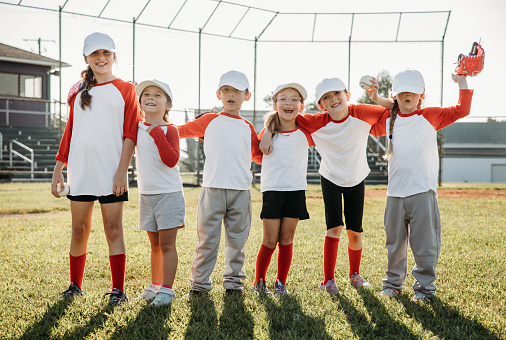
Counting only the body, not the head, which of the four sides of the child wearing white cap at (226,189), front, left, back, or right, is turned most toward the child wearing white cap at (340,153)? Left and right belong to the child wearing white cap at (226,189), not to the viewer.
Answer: left

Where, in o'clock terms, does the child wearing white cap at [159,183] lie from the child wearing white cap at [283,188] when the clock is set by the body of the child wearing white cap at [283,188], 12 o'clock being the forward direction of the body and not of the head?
the child wearing white cap at [159,183] is roughly at 2 o'clock from the child wearing white cap at [283,188].

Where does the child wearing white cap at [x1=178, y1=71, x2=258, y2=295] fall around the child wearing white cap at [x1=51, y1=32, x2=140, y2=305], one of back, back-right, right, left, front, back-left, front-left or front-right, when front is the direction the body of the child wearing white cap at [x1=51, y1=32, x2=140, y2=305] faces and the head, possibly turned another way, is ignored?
left

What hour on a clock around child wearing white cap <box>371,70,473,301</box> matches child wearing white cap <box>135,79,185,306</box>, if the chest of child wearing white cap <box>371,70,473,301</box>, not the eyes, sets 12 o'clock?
child wearing white cap <box>135,79,185,306</box> is roughly at 2 o'clock from child wearing white cap <box>371,70,473,301</box>.

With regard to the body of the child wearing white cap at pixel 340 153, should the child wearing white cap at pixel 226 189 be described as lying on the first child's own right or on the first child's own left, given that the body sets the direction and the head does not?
on the first child's own right

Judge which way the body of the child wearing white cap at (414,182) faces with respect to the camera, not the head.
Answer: toward the camera

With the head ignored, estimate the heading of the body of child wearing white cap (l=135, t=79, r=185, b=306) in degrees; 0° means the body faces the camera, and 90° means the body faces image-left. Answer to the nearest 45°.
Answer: approximately 45°

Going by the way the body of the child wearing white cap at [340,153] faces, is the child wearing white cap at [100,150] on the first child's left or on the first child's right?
on the first child's right

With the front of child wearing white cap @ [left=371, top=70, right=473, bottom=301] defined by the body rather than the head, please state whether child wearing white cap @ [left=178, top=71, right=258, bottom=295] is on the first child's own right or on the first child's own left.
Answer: on the first child's own right

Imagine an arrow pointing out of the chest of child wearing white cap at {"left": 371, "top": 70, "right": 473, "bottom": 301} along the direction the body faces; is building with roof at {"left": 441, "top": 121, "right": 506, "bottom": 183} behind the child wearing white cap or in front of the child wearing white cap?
behind
